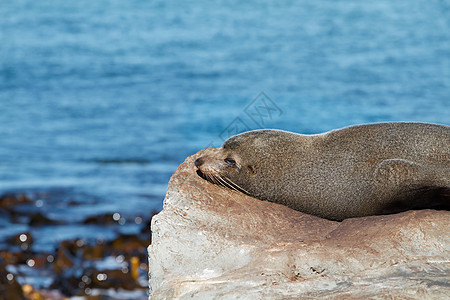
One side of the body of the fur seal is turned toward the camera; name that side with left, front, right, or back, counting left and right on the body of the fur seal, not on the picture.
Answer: left
